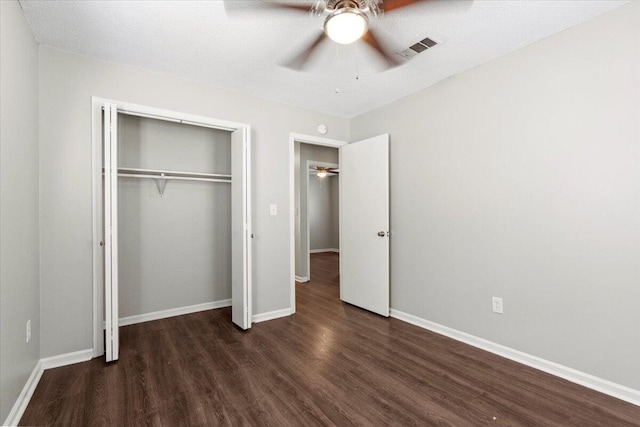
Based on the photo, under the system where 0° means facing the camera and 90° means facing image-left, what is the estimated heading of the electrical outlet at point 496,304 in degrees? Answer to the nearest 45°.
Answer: approximately 45°

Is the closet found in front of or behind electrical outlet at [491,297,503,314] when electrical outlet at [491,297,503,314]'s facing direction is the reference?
in front

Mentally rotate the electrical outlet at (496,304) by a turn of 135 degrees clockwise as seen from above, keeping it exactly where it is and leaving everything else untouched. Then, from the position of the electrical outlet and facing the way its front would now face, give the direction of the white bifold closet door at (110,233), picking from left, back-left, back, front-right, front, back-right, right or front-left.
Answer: back-left
